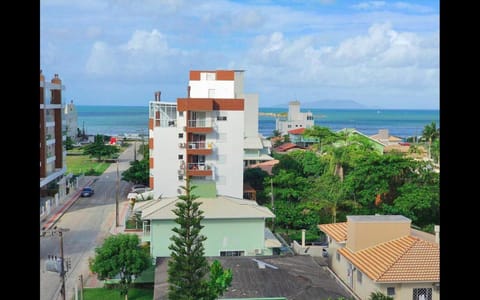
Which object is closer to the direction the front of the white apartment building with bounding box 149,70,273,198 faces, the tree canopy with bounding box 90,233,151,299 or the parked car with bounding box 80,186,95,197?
the tree canopy

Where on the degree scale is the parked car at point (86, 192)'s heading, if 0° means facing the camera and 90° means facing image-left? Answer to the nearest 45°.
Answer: approximately 45°

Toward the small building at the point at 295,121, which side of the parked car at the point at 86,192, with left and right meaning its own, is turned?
back

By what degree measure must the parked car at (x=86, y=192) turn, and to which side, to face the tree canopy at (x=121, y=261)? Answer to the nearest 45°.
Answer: approximately 45° to its left

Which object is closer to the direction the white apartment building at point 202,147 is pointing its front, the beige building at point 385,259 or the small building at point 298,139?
the beige building

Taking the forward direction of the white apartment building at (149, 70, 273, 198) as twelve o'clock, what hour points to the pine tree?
The pine tree is roughly at 12 o'clock from the white apartment building.

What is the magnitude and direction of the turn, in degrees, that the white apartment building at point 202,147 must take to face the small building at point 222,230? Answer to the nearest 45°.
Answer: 0° — it already faces it

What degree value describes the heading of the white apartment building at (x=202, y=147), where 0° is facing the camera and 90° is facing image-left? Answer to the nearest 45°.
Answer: approximately 0°

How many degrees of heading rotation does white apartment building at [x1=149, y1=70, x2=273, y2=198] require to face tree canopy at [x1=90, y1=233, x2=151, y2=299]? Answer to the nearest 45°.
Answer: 0° — it already faces it

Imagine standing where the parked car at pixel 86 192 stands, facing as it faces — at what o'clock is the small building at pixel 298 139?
The small building is roughly at 6 o'clock from the parked car.

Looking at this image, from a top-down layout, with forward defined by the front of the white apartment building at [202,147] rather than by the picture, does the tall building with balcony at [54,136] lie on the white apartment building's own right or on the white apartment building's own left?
on the white apartment building's own right

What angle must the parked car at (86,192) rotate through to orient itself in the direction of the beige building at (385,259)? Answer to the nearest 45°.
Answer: approximately 45° to its left
